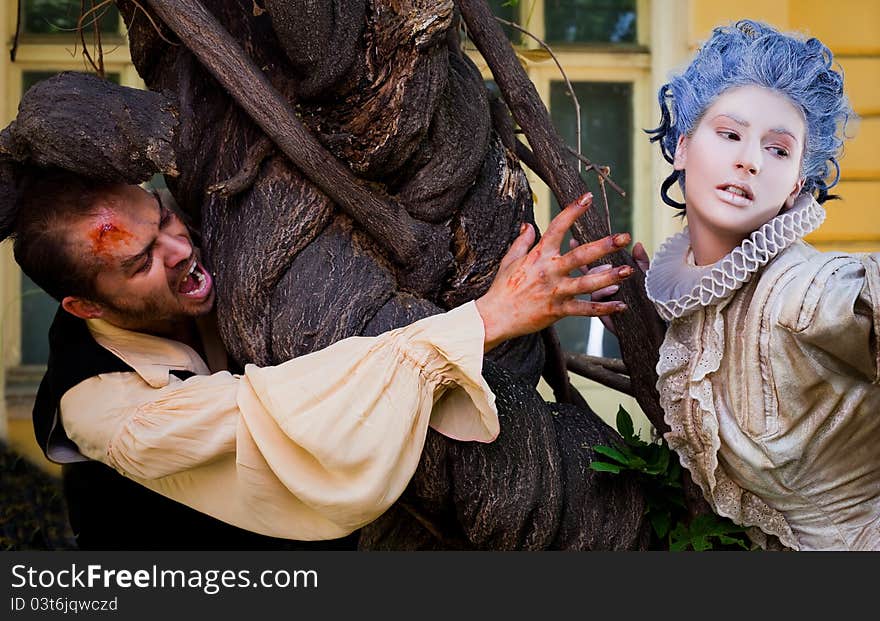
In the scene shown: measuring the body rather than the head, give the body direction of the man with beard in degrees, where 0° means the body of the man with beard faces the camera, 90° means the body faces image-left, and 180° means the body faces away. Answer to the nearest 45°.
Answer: approximately 270°

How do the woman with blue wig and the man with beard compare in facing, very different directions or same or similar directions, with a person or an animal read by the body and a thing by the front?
very different directions

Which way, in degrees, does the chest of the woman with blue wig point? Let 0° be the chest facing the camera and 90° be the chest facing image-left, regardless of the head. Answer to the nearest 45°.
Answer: approximately 45°

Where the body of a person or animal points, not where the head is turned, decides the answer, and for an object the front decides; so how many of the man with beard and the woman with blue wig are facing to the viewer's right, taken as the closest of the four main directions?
1

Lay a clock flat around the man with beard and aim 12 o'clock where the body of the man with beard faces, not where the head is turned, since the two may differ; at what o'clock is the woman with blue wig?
The woman with blue wig is roughly at 12 o'clock from the man with beard.
